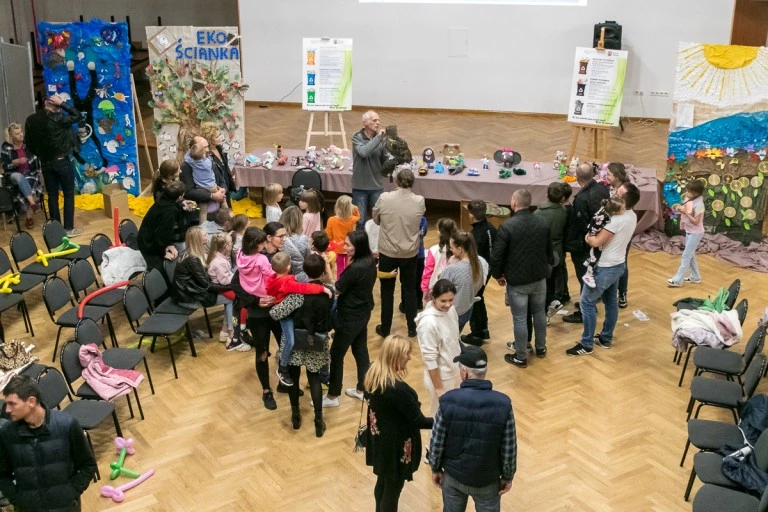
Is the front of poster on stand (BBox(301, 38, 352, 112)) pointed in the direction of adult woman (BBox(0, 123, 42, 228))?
no

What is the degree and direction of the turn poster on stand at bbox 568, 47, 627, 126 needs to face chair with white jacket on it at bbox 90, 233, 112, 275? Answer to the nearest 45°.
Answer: approximately 45° to its right

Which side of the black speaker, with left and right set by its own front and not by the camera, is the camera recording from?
front

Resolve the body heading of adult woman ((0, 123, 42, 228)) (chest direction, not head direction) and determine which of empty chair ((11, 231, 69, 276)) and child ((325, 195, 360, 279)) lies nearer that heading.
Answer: the child

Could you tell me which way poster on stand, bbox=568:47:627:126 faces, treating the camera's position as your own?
facing the viewer

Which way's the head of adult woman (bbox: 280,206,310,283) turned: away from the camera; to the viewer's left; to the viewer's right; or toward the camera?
away from the camera

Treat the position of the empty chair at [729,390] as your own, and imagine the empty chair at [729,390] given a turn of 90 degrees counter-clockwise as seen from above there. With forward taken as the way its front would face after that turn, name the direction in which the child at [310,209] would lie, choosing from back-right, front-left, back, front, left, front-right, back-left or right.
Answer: right

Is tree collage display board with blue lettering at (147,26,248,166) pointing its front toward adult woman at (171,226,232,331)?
yes

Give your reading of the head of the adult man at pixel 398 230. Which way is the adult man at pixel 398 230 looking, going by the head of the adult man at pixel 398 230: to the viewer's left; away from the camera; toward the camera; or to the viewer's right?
away from the camera

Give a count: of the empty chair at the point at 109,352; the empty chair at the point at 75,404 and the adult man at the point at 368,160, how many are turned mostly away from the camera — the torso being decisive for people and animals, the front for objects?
0

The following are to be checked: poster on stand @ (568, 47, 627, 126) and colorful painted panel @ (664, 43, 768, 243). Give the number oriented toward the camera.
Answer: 2

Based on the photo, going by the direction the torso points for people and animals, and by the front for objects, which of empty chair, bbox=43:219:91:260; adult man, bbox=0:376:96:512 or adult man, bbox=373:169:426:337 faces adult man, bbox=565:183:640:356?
the empty chair

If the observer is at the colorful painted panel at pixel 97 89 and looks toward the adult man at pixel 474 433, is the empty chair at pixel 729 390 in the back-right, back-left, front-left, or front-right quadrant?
front-left
